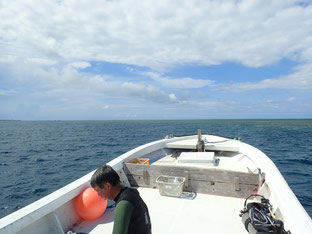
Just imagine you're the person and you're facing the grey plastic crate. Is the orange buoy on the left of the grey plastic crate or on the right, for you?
left

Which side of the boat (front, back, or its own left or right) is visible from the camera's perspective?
back
